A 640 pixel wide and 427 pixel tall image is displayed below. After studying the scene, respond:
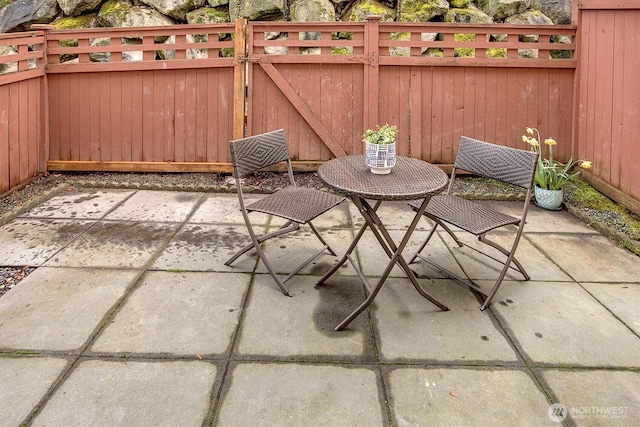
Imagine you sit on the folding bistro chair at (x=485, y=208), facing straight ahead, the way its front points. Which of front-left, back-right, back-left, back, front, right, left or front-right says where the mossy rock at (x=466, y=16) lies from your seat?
back-right

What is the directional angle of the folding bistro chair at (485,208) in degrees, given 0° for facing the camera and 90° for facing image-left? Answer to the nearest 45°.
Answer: approximately 45°

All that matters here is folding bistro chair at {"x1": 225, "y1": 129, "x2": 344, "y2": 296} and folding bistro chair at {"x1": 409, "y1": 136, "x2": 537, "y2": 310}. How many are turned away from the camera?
0

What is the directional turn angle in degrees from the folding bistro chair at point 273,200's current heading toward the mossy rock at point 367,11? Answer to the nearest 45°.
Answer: approximately 135° to its left

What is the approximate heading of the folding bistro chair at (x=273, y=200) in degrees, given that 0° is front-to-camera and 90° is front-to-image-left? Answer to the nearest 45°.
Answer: approximately 315°

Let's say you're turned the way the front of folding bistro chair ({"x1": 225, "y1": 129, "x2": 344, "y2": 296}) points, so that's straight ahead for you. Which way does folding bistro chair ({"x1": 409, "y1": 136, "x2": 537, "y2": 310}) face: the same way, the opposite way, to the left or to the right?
to the right

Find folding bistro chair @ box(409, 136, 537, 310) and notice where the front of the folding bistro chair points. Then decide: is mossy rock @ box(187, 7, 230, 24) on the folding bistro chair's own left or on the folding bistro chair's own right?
on the folding bistro chair's own right
